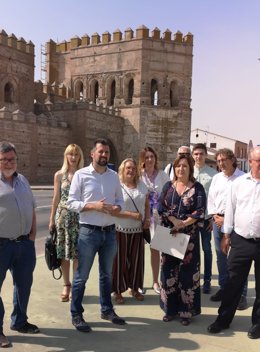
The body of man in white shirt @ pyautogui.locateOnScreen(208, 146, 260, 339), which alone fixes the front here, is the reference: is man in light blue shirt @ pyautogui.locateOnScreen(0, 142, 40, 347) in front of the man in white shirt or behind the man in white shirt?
in front

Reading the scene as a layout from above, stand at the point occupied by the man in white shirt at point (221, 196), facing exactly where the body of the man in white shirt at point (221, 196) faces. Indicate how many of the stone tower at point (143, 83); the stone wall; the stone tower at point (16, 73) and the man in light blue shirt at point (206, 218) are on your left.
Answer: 0

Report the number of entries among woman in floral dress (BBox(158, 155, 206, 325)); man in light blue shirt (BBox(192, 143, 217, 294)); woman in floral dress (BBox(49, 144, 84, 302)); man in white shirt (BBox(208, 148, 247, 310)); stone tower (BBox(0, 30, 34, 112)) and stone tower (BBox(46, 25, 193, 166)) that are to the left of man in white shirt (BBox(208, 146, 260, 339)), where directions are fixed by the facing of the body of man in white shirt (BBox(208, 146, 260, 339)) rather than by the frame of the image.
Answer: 0

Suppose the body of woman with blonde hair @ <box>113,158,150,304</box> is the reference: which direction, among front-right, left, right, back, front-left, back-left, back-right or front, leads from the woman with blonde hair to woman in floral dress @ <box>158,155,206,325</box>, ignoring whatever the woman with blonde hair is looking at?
front-left

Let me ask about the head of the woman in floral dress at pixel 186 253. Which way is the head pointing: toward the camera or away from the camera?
toward the camera

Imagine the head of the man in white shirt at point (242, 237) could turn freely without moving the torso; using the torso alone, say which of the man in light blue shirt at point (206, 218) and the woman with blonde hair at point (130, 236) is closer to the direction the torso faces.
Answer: the woman with blonde hair

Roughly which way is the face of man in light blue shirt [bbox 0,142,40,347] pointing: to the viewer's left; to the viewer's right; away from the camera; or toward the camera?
toward the camera

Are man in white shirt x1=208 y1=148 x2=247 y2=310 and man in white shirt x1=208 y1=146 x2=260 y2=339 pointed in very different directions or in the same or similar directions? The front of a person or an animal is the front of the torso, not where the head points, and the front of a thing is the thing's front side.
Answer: same or similar directions

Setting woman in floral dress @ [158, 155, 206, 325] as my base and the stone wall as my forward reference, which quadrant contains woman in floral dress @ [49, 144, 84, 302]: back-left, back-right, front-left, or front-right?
front-left

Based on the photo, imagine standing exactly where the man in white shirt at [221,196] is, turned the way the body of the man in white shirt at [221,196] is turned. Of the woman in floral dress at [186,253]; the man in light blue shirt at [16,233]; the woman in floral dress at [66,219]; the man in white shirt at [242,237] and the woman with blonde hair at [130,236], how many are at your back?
0

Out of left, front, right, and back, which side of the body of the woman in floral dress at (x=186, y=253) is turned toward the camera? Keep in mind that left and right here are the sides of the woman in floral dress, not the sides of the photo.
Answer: front

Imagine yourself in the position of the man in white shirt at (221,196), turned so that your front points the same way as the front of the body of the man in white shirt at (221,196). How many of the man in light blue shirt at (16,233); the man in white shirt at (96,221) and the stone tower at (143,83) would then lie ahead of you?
2

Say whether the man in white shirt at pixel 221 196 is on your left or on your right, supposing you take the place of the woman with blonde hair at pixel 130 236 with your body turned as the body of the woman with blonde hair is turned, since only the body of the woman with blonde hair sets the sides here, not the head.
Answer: on your left

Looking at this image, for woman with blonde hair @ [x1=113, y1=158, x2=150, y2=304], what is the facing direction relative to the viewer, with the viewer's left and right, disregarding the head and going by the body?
facing the viewer

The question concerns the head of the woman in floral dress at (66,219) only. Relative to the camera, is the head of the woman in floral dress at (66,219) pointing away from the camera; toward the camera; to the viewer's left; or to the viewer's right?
toward the camera

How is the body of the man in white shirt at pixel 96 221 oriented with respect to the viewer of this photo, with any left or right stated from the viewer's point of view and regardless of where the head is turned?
facing the viewer and to the right of the viewer

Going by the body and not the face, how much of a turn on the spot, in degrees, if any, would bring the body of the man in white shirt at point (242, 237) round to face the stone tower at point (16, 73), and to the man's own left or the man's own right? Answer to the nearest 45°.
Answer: approximately 90° to the man's own right

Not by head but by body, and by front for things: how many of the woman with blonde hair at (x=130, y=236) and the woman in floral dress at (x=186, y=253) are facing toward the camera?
2

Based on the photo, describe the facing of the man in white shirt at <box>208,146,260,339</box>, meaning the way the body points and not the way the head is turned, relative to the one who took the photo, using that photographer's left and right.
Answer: facing the viewer and to the left of the viewer
